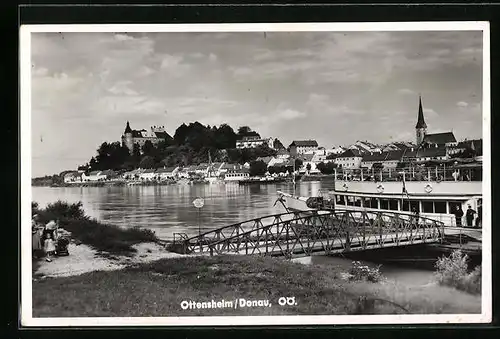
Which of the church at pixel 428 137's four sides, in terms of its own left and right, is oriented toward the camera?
left
